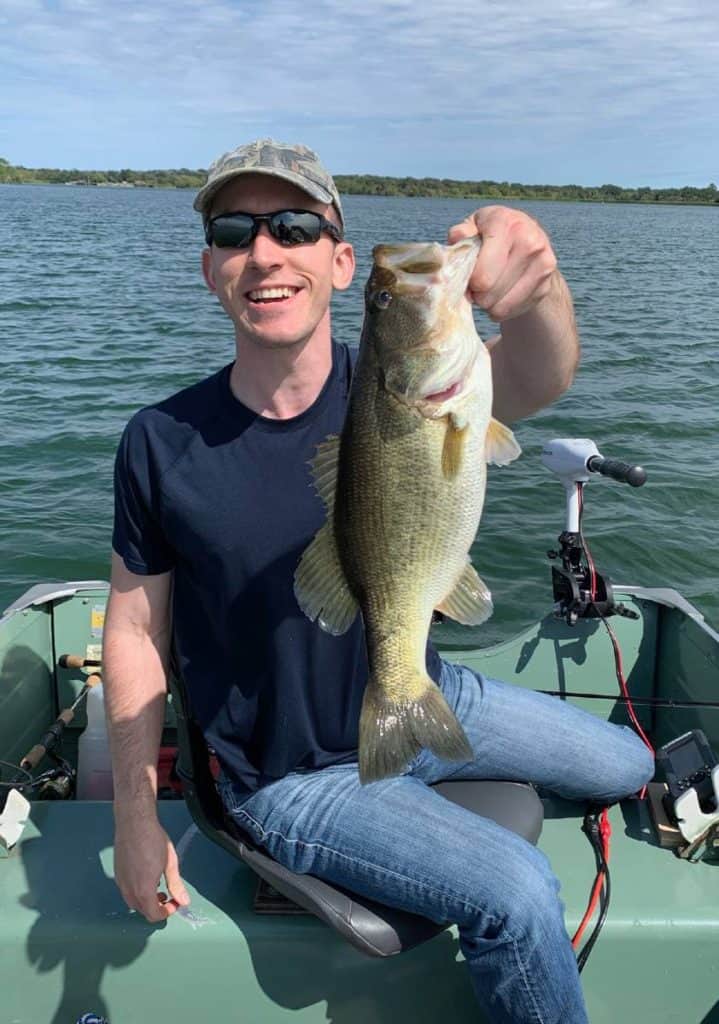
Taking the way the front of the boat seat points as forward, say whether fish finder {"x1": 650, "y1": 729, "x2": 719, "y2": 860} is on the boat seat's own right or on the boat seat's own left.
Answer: on the boat seat's own left

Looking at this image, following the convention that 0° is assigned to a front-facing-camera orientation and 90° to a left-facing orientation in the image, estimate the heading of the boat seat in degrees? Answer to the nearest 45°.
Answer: approximately 315°

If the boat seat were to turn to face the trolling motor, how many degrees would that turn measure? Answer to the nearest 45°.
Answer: approximately 90° to its left

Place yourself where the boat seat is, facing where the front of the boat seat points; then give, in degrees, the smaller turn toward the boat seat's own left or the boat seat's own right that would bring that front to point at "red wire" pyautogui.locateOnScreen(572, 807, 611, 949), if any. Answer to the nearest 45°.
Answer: approximately 45° to the boat seat's own left

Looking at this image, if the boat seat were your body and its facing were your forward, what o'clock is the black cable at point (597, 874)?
The black cable is roughly at 10 o'clock from the boat seat.
